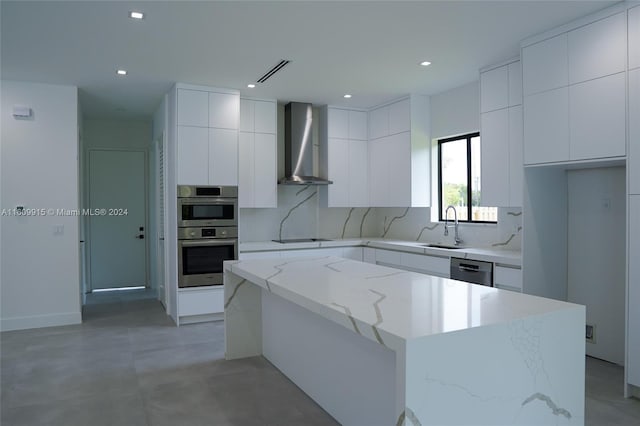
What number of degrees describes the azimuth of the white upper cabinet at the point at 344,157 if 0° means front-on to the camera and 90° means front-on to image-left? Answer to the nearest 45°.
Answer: approximately 315°

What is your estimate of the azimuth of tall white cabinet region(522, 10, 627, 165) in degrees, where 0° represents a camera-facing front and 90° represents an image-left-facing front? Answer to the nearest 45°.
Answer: approximately 45°

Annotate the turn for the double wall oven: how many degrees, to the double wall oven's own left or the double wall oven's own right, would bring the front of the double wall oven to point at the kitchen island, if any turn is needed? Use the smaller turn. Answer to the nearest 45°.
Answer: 0° — it already faces it

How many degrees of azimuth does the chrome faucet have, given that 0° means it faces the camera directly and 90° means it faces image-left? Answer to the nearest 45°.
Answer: approximately 45°

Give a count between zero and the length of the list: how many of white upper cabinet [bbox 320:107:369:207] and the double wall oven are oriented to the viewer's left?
0

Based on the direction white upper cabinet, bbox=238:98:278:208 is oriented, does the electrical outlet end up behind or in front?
in front

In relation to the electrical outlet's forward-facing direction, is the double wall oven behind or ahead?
ahead

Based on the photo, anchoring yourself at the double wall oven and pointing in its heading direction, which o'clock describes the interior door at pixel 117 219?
The interior door is roughly at 5 o'clock from the double wall oven.
